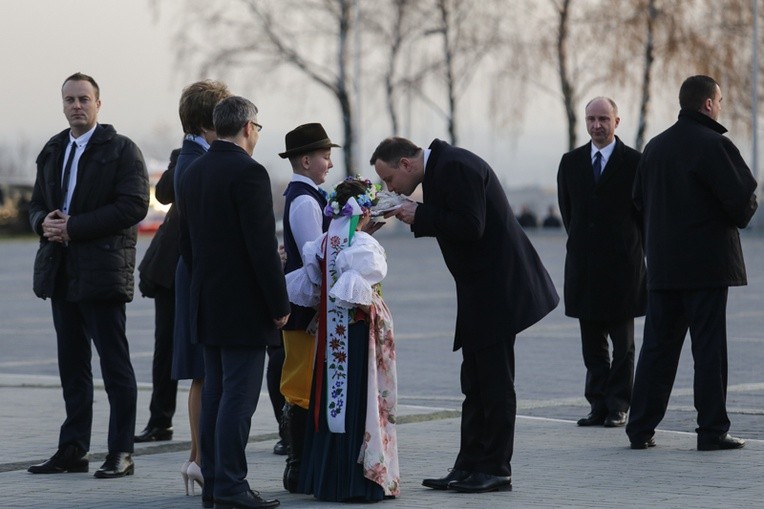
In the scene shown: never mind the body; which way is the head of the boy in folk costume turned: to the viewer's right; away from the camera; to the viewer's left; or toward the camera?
to the viewer's right

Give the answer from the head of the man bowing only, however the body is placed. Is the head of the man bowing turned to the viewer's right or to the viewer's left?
to the viewer's left

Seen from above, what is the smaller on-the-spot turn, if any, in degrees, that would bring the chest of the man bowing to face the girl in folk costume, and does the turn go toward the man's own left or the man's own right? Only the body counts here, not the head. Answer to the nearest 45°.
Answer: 0° — they already face them

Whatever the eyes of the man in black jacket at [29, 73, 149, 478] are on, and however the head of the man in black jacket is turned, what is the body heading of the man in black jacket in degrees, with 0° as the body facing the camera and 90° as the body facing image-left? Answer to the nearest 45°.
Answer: approximately 45°

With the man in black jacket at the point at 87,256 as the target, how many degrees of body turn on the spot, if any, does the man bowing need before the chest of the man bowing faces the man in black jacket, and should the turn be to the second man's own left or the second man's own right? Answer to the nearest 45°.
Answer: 0° — they already face them

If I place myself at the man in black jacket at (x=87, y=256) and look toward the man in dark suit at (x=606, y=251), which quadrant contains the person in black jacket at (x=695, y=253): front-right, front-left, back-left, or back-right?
front-right

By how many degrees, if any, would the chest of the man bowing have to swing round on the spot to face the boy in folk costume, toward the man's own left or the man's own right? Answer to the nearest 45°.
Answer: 0° — they already face them

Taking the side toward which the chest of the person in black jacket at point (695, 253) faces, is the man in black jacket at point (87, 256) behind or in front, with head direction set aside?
behind

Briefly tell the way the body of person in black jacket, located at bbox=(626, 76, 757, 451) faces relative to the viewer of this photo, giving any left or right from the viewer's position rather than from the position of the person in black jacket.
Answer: facing away from the viewer and to the right of the viewer

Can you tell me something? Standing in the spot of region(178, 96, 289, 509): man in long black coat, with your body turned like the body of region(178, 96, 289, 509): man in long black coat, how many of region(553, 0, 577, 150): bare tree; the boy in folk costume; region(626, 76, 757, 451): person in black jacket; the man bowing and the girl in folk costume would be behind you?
0

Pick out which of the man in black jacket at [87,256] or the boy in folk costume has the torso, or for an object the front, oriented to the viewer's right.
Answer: the boy in folk costume

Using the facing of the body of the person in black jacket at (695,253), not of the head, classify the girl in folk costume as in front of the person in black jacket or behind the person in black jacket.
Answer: behind

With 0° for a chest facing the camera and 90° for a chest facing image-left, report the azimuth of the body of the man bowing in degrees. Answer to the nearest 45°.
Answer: approximately 90°

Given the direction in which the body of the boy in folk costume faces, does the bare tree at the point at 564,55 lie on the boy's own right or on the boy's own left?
on the boy's own left

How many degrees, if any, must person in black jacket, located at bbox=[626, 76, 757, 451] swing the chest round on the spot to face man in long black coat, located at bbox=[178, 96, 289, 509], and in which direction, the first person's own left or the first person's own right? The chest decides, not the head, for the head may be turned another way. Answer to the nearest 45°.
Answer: approximately 180°

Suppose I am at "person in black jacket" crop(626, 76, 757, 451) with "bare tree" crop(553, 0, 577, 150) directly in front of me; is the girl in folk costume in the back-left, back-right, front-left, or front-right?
back-left

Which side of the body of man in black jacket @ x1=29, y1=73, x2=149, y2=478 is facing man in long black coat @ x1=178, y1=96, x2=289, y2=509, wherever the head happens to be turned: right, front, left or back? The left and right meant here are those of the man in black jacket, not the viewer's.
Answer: left
